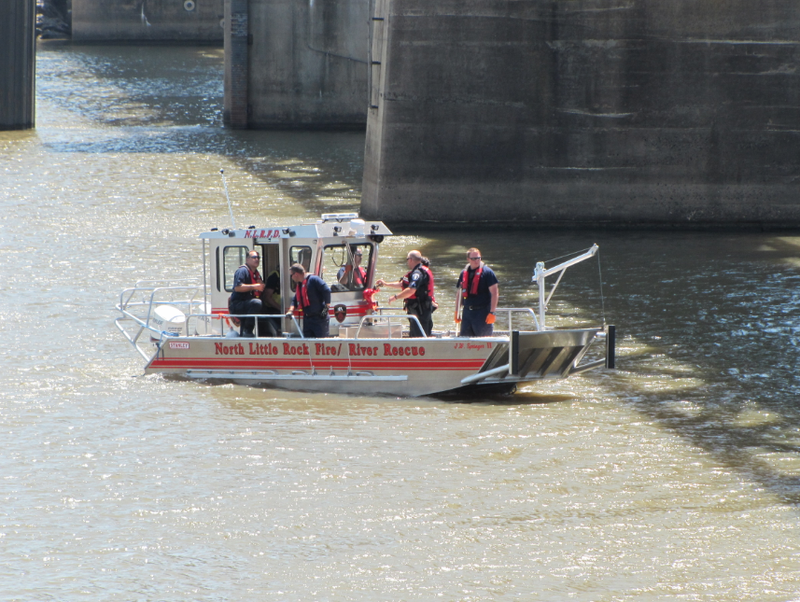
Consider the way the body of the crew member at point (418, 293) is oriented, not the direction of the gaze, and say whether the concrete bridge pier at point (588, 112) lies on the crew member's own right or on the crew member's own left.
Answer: on the crew member's own right

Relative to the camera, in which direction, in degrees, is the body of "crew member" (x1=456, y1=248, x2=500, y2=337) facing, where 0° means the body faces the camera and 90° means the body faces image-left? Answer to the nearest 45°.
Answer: approximately 45°

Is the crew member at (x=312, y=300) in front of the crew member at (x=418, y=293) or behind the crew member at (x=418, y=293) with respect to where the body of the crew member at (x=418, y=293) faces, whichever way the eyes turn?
in front

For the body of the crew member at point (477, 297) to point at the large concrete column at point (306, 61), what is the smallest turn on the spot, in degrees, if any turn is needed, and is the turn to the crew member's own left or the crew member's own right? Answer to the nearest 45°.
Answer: approximately 135° to the crew member's own right

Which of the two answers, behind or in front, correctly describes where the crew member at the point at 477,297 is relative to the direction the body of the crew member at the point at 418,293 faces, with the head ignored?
behind

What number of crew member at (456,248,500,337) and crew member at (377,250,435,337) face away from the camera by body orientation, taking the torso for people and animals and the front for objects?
0

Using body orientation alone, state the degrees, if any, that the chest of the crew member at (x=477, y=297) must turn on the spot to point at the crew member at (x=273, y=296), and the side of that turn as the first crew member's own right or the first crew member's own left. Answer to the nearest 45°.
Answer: approximately 45° to the first crew member's own right

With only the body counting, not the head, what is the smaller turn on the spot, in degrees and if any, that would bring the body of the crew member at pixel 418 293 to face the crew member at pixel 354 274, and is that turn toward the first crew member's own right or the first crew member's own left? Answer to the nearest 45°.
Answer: approximately 45° to the first crew member's own right

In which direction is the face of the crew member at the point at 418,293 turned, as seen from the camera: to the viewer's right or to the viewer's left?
to the viewer's left

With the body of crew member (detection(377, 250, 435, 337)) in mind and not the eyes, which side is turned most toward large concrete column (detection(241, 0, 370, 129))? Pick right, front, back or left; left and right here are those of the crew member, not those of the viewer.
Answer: right

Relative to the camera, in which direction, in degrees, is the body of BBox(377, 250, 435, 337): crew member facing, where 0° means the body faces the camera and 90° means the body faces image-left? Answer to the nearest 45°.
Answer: approximately 90°

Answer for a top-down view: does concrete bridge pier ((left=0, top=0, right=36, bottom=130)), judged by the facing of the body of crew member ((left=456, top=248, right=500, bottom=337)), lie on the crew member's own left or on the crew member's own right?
on the crew member's own right
